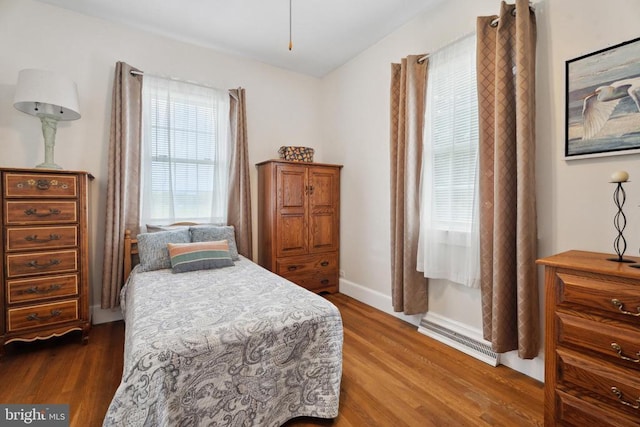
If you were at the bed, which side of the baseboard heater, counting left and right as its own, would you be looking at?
front

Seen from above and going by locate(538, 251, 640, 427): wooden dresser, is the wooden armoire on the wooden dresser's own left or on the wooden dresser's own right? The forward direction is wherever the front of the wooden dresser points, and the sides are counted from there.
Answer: on the wooden dresser's own right

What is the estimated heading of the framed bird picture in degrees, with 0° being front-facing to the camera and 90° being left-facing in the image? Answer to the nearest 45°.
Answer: approximately 45°

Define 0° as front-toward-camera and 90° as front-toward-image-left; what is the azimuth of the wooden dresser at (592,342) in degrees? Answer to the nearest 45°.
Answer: approximately 45°

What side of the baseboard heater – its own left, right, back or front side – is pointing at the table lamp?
front

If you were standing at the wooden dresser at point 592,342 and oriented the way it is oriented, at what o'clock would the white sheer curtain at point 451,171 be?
The white sheer curtain is roughly at 3 o'clock from the wooden dresser.

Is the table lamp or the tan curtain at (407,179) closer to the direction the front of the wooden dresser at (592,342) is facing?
the table lamp

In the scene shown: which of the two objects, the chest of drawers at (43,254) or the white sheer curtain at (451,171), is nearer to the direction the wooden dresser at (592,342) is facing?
the chest of drawers

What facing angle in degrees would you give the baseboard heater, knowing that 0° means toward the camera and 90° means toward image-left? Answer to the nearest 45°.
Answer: approximately 45°

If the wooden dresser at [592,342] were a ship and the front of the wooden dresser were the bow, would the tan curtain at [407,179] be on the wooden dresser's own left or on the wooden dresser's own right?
on the wooden dresser's own right

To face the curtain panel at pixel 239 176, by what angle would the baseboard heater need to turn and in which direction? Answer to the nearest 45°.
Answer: approximately 45° to its right

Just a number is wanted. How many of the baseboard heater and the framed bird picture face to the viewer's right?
0
